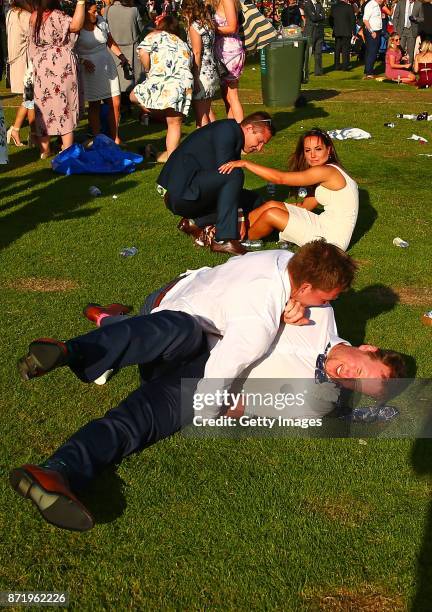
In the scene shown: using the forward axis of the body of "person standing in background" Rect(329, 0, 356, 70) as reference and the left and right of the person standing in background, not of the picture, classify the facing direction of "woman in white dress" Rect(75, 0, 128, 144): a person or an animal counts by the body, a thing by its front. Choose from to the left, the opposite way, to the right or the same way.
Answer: the opposite way

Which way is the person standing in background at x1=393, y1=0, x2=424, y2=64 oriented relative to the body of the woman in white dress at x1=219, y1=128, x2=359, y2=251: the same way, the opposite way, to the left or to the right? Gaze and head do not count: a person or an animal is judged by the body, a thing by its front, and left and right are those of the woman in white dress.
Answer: to the left

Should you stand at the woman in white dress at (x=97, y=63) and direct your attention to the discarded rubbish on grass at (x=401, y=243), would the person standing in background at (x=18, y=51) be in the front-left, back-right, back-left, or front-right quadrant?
back-right

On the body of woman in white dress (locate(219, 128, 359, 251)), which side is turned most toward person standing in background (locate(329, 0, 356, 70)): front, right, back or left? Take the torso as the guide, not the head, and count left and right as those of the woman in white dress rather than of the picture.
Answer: right

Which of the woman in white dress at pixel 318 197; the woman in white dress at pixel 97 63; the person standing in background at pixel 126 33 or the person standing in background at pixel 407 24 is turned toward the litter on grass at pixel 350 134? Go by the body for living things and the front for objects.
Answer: the person standing in background at pixel 407 24

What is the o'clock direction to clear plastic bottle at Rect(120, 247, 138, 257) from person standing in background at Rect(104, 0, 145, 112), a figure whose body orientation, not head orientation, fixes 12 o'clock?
The clear plastic bottle is roughly at 6 o'clock from the person standing in background.

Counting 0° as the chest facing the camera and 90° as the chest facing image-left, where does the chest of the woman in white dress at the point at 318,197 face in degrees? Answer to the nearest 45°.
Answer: approximately 90°

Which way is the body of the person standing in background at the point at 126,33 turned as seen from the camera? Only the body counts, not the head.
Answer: away from the camera

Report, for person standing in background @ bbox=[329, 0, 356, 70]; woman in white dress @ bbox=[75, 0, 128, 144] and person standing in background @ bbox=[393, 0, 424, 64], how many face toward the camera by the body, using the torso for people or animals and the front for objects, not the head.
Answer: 2
